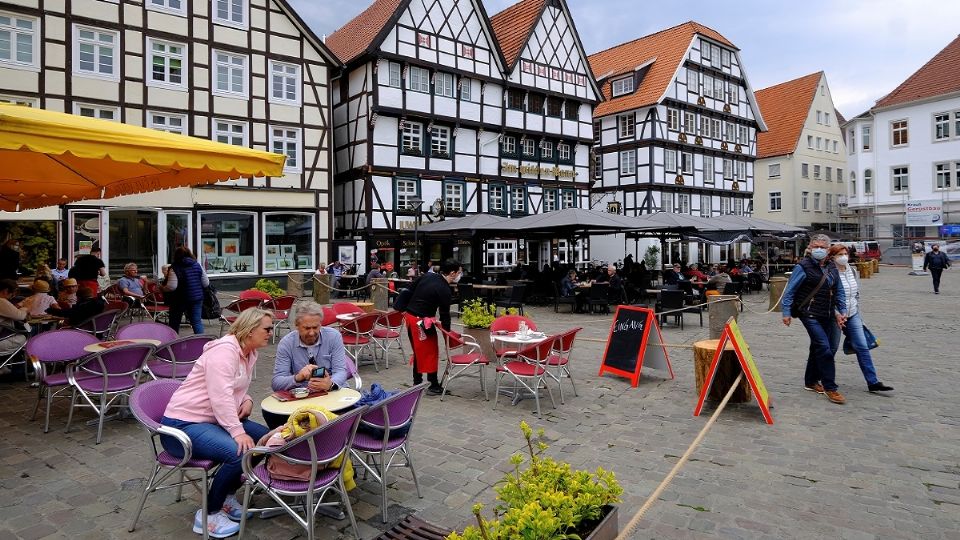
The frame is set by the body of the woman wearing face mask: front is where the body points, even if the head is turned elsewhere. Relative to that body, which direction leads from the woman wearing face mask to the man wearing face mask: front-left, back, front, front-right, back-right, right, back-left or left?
right

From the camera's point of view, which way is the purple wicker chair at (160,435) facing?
to the viewer's right

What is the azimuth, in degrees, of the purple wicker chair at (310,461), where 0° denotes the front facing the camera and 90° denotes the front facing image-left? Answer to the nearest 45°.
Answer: approximately 135°

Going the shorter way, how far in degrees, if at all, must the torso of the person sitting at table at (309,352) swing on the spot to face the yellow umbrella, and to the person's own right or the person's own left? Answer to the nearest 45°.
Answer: approximately 135° to the person's own right

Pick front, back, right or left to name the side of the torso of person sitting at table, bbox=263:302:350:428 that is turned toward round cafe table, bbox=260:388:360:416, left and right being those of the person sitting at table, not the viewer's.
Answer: front

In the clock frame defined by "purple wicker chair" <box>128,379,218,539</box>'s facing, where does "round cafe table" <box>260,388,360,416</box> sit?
The round cafe table is roughly at 12 o'clock from the purple wicker chair.

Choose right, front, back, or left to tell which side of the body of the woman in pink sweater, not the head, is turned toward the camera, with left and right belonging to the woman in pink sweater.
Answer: right

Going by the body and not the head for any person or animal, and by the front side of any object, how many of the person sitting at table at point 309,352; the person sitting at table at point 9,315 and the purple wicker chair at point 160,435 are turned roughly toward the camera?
1

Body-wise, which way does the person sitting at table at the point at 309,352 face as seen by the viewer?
toward the camera

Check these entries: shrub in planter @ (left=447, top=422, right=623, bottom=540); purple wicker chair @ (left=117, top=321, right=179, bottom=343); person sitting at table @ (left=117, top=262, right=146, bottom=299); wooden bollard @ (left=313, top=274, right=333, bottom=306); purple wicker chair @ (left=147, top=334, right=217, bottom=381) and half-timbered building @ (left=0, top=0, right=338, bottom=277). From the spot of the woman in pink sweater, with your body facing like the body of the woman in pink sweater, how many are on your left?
5
